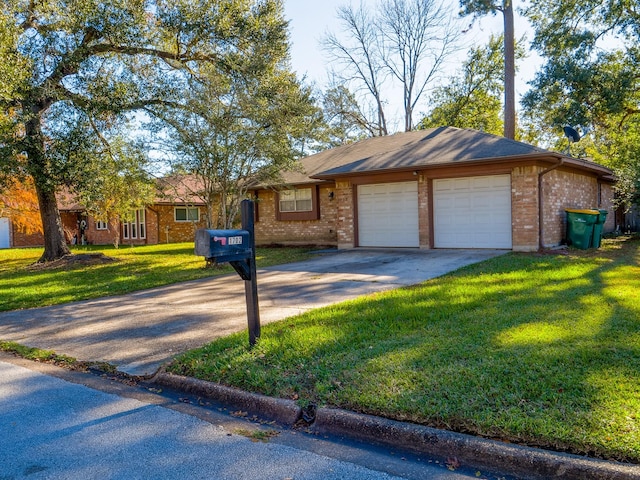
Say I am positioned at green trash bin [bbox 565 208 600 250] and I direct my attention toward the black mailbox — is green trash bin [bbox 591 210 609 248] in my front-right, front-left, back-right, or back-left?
back-left

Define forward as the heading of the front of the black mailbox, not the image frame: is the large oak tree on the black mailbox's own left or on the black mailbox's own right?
on the black mailbox's own right

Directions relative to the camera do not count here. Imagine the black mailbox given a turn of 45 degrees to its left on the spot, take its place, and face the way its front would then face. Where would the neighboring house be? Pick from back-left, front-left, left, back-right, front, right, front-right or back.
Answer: back

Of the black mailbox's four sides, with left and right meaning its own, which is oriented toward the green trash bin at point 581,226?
back

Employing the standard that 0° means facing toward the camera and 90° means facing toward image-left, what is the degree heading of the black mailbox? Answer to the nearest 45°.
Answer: approximately 45°

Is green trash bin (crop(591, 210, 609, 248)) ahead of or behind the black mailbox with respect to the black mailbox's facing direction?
behind
